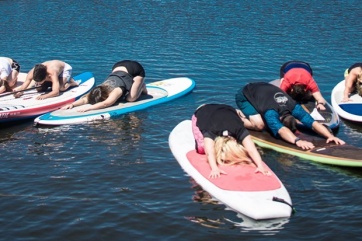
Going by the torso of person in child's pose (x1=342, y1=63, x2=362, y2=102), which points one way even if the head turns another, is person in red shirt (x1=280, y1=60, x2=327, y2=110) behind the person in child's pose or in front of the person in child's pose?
in front

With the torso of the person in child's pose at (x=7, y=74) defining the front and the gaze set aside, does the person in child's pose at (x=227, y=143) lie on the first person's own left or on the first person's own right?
on the first person's own left

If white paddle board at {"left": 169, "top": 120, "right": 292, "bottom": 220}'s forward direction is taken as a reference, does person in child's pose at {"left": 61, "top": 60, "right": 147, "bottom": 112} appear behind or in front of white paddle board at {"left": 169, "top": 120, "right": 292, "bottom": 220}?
in front

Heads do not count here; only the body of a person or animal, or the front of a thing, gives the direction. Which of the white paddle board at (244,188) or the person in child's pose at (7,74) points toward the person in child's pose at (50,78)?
the white paddle board

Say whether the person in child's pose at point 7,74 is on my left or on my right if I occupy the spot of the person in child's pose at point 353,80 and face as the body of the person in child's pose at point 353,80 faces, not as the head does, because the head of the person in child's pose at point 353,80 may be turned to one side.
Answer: on my right

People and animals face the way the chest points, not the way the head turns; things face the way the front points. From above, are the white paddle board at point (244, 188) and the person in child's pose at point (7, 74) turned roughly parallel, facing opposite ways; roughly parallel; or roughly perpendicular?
roughly perpendicular

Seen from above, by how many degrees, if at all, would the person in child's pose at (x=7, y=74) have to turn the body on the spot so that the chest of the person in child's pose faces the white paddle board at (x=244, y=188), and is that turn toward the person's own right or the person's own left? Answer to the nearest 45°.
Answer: approximately 90° to the person's own left

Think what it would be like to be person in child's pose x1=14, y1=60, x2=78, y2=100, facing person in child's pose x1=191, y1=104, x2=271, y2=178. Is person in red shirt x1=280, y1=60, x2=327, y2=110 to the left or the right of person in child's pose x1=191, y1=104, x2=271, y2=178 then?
left

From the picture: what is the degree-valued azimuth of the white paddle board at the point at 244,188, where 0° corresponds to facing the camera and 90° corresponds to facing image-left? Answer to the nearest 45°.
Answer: approximately 135°
